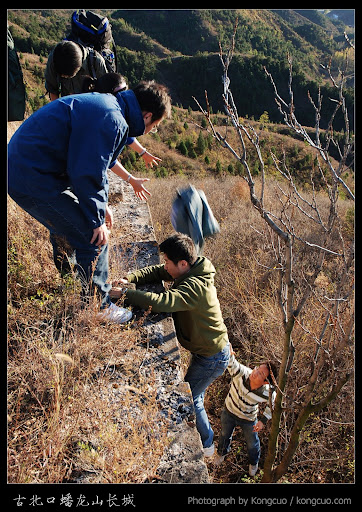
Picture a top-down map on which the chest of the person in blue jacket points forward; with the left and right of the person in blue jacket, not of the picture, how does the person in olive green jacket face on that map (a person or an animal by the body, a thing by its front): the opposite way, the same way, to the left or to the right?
the opposite way

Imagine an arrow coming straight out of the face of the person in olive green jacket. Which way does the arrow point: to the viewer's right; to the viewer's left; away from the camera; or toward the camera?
to the viewer's left

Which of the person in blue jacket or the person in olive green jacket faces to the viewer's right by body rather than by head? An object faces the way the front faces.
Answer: the person in blue jacket

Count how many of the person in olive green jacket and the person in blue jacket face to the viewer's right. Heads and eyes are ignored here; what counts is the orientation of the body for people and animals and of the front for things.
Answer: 1

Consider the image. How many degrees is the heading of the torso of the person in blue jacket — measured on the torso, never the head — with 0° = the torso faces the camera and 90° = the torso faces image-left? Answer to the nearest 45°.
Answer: approximately 270°

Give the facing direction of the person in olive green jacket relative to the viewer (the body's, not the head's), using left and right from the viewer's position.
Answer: facing to the left of the viewer
